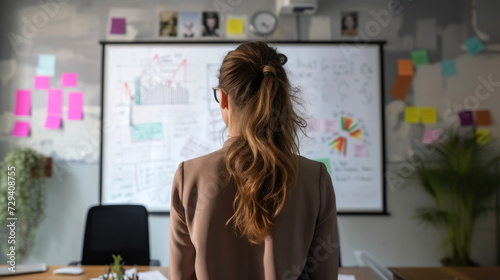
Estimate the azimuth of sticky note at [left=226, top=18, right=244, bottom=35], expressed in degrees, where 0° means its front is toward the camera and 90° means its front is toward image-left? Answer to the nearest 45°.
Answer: approximately 0°

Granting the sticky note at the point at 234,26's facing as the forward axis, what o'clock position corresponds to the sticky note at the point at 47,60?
the sticky note at the point at 47,60 is roughly at 3 o'clock from the sticky note at the point at 234,26.

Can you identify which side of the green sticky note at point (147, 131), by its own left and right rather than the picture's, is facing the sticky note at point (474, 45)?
left

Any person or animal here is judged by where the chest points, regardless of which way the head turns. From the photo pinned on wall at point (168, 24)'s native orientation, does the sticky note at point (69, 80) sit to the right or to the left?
on its right

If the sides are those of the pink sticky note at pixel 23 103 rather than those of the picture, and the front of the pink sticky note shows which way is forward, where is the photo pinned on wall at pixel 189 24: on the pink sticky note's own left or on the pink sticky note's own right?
on the pink sticky note's own left

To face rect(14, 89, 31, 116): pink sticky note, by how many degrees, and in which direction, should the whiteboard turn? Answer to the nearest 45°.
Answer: approximately 90° to its right

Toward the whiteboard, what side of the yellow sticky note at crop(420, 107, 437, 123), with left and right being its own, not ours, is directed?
right
